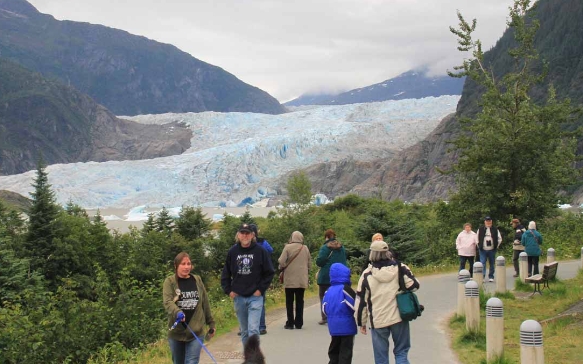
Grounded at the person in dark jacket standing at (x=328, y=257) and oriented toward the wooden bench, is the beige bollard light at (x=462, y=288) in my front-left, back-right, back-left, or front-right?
front-right

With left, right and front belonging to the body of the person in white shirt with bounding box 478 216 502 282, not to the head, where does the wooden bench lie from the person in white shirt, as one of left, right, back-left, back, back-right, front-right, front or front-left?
front-left

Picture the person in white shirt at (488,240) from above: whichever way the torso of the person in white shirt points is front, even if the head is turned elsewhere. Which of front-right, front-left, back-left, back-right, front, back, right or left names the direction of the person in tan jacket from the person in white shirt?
front

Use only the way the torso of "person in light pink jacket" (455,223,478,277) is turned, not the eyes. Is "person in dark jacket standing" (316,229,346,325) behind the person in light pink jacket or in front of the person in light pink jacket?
in front

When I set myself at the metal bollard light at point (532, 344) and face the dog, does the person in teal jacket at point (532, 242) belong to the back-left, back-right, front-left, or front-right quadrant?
back-right

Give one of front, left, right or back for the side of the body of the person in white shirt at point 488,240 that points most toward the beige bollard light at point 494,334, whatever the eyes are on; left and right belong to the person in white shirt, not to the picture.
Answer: front

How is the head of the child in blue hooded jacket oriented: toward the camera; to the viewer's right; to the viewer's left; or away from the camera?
away from the camera

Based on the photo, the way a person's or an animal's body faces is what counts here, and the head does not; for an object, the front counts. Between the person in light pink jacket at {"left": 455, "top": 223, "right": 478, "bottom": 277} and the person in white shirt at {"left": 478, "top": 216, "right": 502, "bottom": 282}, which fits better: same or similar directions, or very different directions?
same or similar directions

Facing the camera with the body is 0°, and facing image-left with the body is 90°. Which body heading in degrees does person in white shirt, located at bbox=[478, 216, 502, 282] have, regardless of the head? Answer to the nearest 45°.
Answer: approximately 0°

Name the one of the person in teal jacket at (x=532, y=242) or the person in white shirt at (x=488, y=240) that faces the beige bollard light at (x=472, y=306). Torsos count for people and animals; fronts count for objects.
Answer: the person in white shirt

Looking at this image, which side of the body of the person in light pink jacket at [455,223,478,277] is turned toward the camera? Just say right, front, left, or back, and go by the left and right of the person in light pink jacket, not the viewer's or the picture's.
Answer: front

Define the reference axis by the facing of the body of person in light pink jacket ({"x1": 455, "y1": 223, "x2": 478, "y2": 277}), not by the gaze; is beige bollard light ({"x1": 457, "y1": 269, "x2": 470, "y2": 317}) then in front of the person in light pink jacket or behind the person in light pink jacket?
in front

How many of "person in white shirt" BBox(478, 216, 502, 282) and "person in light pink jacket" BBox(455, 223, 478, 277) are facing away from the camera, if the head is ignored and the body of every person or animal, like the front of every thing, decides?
0
